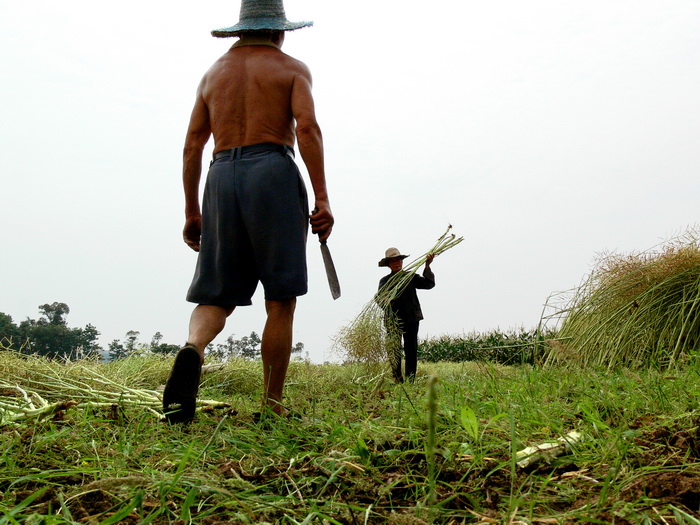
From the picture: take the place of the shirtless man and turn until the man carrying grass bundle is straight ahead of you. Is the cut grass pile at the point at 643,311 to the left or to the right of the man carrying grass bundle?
right

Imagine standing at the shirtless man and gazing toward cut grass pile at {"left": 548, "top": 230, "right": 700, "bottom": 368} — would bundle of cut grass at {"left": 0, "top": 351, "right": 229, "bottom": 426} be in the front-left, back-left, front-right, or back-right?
back-left

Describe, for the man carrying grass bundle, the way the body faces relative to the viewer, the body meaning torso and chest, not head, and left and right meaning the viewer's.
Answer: facing the viewer

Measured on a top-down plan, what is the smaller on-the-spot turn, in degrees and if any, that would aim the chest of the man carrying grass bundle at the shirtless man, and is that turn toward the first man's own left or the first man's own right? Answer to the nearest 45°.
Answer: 0° — they already face them

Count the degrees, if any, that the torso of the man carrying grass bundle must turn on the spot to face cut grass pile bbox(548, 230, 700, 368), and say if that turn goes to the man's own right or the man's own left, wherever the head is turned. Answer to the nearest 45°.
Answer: approximately 45° to the man's own left

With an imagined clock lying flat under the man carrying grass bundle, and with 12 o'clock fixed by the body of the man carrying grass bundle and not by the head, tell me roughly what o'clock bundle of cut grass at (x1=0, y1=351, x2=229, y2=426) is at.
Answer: The bundle of cut grass is roughly at 1 o'clock from the man carrying grass bundle.
